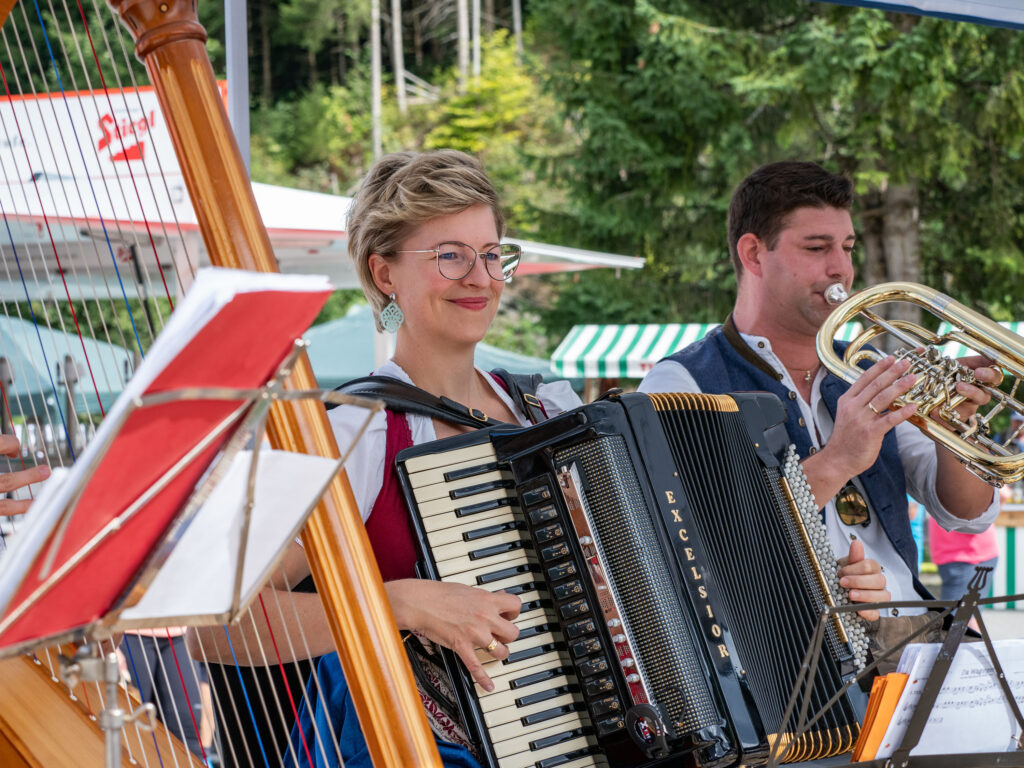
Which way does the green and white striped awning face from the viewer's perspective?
toward the camera

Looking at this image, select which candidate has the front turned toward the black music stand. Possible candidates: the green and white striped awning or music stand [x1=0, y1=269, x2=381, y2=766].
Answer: the green and white striped awning

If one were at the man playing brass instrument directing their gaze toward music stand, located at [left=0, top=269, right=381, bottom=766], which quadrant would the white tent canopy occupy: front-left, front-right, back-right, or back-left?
back-right

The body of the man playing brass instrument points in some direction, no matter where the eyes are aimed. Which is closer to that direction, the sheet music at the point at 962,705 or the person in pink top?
the sheet music

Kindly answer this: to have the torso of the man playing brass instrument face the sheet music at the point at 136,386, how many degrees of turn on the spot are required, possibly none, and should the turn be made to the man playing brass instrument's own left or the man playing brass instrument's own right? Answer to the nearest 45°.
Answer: approximately 45° to the man playing brass instrument's own right

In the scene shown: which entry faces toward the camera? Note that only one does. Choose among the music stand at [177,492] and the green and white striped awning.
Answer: the green and white striped awning

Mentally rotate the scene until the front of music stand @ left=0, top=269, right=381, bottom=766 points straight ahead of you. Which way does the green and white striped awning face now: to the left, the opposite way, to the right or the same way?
to the left

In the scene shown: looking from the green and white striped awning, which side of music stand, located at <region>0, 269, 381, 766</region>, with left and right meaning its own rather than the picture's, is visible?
right

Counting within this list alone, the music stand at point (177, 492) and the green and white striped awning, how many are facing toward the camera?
1

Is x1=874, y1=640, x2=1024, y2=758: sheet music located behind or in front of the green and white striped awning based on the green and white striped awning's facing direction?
in front

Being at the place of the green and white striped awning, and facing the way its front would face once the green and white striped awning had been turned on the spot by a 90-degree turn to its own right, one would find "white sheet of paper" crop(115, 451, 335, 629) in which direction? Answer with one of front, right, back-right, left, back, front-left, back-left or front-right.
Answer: left
